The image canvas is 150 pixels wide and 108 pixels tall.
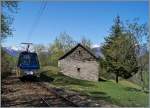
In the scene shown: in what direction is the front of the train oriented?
toward the camera
